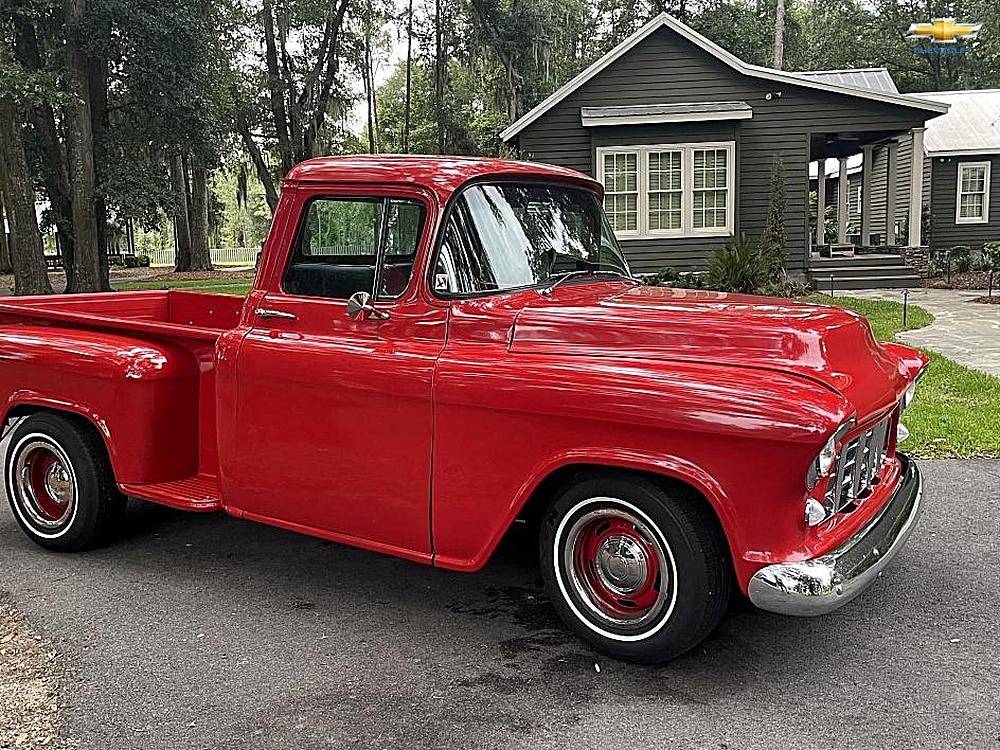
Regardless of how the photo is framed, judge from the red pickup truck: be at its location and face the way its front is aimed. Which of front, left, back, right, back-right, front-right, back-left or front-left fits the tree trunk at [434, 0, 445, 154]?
back-left

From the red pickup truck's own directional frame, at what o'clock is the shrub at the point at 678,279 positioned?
The shrub is roughly at 8 o'clock from the red pickup truck.

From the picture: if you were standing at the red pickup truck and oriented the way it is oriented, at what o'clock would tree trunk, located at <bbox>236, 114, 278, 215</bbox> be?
The tree trunk is roughly at 7 o'clock from the red pickup truck.

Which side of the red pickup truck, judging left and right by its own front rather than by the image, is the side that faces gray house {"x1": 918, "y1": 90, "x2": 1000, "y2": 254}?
left

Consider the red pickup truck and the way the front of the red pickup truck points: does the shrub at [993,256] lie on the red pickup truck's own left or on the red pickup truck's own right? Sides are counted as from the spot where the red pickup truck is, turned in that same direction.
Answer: on the red pickup truck's own left

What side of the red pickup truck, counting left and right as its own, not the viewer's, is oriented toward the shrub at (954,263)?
left

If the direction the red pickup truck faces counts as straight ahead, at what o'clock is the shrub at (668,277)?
The shrub is roughly at 8 o'clock from the red pickup truck.

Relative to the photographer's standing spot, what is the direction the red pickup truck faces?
facing the viewer and to the right of the viewer

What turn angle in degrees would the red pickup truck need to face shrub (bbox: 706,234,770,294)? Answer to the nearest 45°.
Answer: approximately 135° to its left

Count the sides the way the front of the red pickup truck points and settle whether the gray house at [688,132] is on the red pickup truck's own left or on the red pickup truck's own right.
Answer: on the red pickup truck's own left
